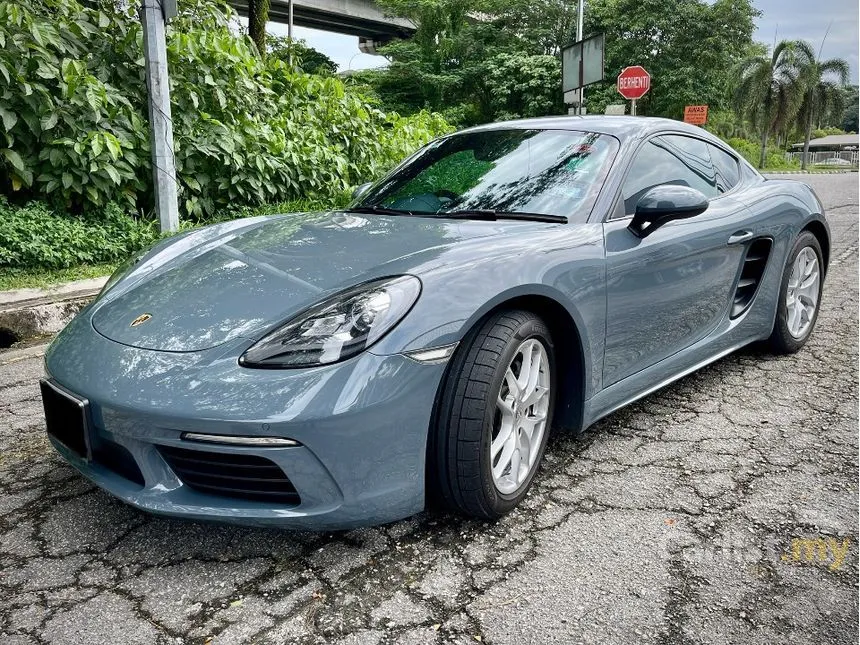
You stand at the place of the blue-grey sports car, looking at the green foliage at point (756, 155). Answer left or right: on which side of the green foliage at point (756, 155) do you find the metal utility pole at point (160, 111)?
left

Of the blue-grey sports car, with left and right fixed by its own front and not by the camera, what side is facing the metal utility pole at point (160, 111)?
right

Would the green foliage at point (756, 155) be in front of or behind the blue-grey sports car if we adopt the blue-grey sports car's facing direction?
behind

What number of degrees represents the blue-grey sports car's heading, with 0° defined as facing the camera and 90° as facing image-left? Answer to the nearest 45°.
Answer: approximately 45°

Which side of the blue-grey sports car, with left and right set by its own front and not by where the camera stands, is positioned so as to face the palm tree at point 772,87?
back

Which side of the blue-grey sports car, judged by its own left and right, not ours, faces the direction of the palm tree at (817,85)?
back

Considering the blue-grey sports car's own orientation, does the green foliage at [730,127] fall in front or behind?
behind
